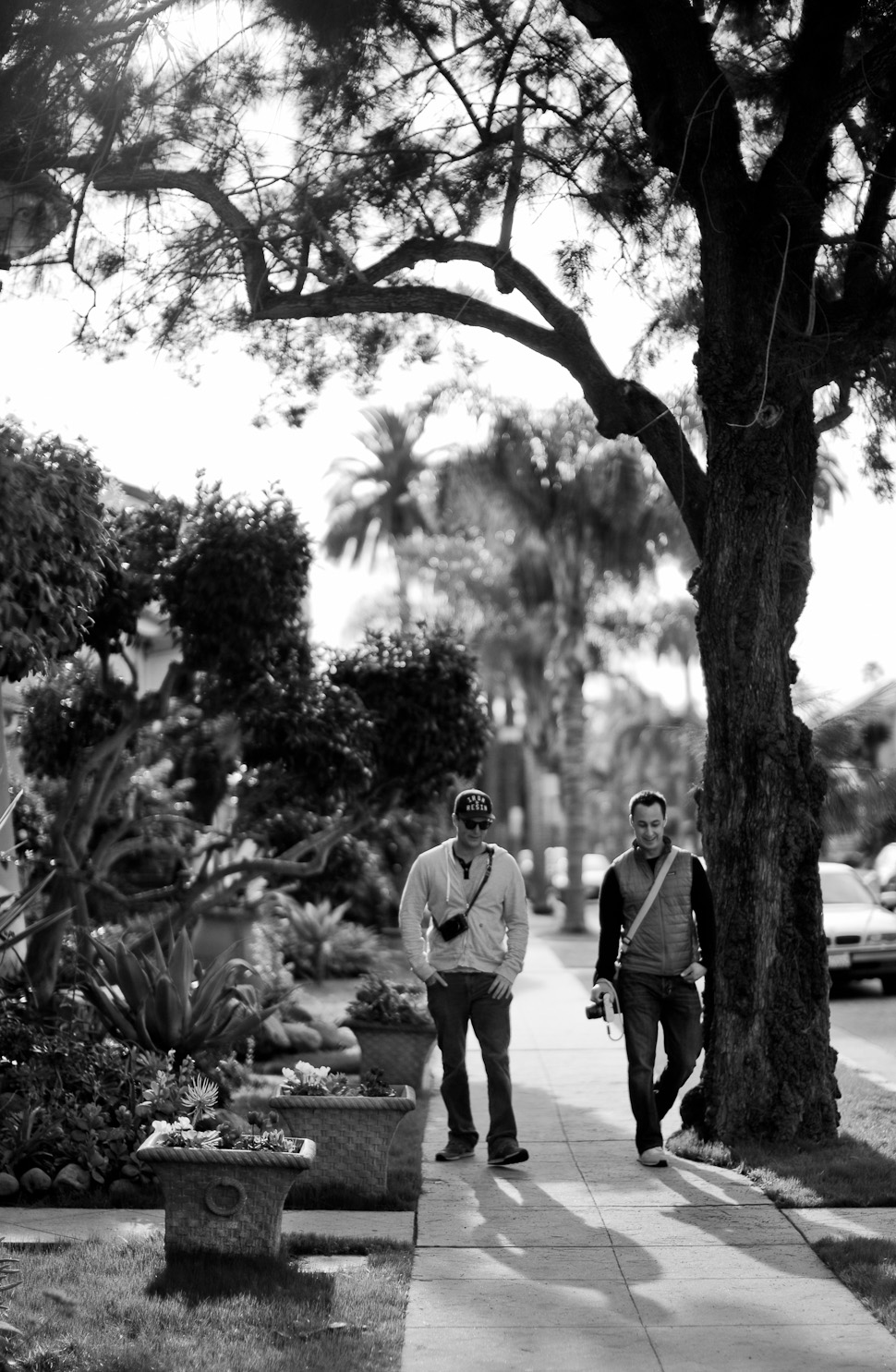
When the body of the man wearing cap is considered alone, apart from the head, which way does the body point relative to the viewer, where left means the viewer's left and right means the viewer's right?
facing the viewer

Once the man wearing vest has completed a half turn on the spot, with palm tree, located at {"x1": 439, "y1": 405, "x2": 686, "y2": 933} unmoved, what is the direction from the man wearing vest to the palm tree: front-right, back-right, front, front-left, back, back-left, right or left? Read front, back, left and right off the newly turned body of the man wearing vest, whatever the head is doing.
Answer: front

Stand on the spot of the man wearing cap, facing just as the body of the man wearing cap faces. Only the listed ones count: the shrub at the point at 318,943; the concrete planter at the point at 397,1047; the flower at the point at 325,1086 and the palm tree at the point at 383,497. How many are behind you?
3

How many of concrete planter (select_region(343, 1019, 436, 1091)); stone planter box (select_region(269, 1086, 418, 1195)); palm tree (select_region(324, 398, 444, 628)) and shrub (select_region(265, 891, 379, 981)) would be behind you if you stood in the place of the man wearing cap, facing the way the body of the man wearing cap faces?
3

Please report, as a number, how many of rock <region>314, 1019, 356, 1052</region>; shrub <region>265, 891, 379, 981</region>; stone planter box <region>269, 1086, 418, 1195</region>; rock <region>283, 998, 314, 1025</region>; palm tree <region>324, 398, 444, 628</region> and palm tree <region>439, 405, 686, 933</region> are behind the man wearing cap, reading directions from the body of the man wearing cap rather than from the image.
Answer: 5

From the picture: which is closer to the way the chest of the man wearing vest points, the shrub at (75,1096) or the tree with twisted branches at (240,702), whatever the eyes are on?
the shrub

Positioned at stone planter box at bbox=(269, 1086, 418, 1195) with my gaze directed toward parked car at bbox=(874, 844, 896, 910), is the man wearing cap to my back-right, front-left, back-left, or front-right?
front-right

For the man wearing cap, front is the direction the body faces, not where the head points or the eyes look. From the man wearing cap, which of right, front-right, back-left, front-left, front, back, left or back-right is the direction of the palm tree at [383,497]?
back

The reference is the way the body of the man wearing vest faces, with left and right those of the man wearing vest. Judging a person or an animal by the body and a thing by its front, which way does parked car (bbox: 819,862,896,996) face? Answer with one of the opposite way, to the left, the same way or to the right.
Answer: the same way

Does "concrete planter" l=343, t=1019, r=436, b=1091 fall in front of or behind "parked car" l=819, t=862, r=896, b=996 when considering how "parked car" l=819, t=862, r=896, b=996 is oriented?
in front

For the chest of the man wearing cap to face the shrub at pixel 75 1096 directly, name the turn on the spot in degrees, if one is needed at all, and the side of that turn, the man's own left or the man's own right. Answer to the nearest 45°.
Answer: approximately 90° to the man's own right

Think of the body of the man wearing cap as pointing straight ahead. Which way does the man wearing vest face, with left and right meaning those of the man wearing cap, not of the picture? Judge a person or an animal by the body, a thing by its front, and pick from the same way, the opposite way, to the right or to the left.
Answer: the same way

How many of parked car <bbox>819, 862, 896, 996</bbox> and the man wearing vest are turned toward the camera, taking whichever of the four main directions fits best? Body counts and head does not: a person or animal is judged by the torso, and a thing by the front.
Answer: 2

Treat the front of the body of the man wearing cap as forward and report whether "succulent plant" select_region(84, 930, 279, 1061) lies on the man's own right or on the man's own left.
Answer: on the man's own right

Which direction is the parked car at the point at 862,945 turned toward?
toward the camera
